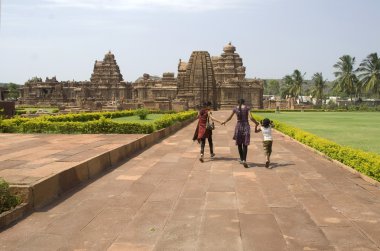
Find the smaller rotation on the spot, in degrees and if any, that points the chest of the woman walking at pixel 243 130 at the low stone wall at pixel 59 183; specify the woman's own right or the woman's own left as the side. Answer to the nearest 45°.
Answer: approximately 135° to the woman's own left

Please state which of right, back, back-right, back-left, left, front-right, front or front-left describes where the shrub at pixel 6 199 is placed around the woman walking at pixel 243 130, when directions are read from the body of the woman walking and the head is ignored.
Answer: back-left

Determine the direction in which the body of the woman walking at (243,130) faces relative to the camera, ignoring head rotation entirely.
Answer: away from the camera

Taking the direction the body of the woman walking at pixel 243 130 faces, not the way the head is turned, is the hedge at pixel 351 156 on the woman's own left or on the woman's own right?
on the woman's own right
